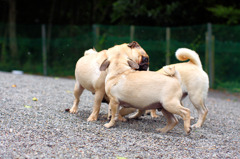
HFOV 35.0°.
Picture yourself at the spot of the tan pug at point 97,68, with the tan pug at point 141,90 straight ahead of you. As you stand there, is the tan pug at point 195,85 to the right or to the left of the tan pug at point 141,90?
left

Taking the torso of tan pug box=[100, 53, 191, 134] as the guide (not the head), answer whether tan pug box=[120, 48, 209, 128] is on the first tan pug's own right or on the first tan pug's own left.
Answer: on the first tan pug's own right

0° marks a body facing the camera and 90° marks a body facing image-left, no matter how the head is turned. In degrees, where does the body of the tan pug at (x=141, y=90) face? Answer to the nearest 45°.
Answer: approximately 90°

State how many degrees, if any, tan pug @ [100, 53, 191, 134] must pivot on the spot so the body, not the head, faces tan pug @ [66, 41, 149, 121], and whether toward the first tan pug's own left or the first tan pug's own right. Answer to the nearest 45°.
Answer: approximately 45° to the first tan pug's own right

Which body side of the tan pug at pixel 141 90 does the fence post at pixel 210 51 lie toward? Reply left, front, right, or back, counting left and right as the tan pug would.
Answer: right

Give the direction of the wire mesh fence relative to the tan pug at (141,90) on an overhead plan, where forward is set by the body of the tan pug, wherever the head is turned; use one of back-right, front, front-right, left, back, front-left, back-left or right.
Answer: right

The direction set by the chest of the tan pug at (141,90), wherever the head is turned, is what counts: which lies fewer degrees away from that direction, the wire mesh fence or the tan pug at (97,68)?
the tan pug

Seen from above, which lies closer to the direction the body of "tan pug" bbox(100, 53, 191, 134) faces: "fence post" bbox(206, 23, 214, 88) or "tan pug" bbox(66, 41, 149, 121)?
the tan pug
